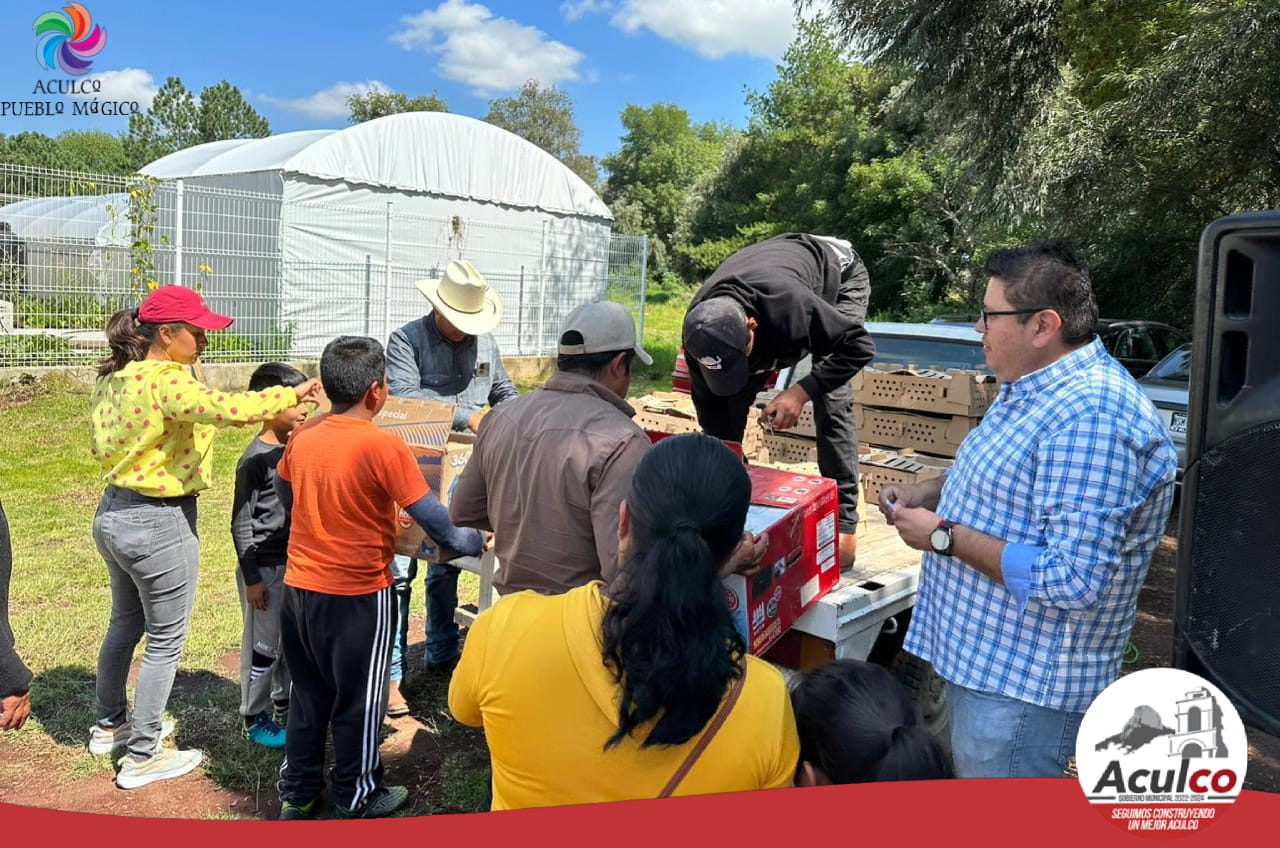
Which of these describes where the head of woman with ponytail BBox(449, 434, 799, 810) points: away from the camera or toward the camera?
away from the camera

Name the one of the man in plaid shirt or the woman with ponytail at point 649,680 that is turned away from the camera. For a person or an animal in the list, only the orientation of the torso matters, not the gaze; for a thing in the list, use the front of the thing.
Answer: the woman with ponytail

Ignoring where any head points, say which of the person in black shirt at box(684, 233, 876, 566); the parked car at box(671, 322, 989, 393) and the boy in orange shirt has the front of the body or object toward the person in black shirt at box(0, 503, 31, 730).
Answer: the person in black shirt at box(684, 233, 876, 566)

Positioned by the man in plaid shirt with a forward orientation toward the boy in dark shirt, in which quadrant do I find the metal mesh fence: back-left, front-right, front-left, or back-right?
front-right

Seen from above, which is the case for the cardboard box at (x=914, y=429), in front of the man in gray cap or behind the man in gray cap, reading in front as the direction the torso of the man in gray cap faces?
in front

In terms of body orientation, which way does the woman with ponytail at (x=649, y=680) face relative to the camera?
away from the camera

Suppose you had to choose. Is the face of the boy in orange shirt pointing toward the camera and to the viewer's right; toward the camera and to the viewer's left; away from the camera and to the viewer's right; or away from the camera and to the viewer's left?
away from the camera and to the viewer's right

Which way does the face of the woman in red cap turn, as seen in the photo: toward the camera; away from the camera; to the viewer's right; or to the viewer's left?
to the viewer's right

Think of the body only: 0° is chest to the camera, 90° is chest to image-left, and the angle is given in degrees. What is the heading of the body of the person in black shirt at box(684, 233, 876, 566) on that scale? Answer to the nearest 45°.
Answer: approximately 45°

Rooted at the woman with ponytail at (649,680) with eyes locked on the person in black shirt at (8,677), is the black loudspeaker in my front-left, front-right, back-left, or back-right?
back-right

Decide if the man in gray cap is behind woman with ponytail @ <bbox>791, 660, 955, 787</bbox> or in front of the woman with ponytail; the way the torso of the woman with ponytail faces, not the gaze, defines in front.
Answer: in front

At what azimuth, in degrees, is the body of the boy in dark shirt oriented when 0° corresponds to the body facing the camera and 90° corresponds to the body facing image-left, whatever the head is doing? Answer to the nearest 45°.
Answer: approximately 270°

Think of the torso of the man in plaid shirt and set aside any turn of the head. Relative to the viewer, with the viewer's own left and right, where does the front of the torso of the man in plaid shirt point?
facing to the left of the viewer

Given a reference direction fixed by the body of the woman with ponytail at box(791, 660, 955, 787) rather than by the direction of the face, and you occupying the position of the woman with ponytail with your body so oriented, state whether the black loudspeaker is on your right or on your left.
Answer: on your right

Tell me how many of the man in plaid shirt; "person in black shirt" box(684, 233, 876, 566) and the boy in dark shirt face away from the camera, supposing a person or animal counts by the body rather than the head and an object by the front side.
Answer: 0
